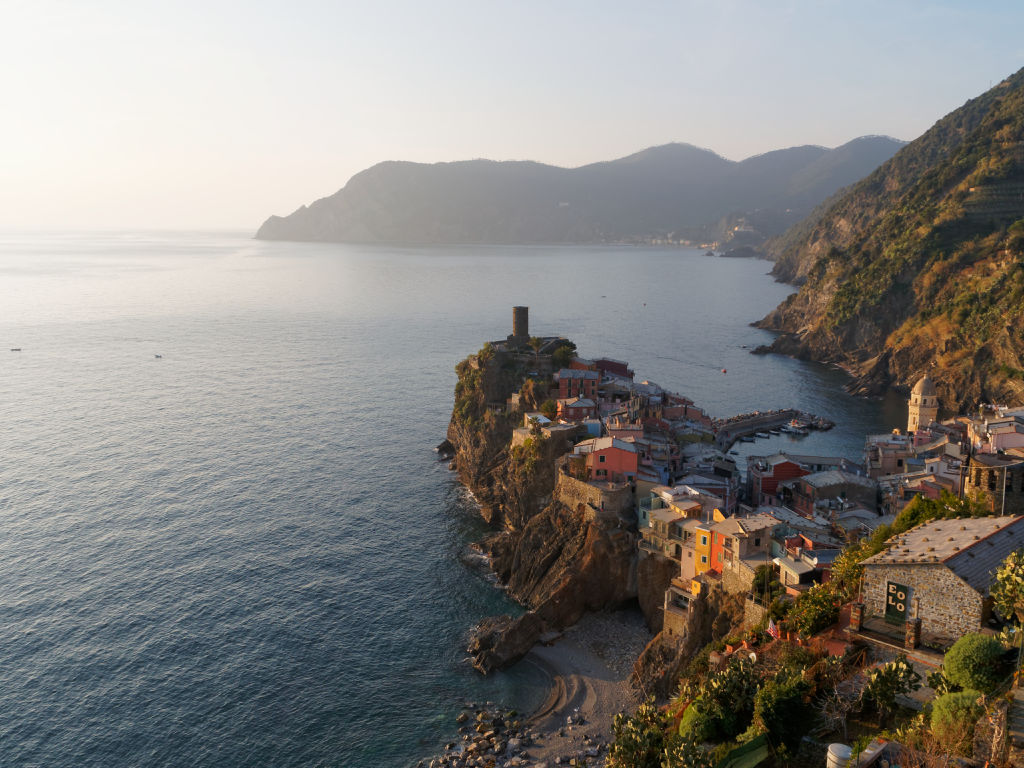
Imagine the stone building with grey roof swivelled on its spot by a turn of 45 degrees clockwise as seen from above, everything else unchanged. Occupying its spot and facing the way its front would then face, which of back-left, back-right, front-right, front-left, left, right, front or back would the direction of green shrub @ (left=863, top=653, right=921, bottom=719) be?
left

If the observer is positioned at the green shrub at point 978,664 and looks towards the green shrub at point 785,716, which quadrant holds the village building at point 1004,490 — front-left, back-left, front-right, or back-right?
back-right

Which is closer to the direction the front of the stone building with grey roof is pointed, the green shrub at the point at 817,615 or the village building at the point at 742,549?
the green shrub

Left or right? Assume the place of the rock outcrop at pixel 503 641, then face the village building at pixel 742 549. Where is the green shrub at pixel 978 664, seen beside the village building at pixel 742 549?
right

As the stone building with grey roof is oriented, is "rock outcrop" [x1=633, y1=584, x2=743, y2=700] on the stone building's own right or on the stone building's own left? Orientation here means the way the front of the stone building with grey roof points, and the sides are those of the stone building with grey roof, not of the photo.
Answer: on the stone building's own right

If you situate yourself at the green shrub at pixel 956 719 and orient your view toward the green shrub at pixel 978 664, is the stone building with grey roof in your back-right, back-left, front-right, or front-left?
front-left

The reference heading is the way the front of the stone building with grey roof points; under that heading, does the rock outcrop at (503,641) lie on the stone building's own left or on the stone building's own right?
on the stone building's own right

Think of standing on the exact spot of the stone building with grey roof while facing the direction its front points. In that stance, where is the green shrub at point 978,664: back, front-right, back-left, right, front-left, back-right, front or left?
front-left

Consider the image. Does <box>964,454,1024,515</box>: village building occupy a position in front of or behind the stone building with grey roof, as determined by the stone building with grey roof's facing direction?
behind

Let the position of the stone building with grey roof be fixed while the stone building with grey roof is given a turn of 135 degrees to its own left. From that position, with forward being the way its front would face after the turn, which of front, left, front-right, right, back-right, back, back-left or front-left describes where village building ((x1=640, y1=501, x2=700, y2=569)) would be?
back-left

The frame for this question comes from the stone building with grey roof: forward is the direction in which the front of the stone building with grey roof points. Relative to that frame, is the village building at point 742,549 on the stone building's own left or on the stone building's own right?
on the stone building's own right

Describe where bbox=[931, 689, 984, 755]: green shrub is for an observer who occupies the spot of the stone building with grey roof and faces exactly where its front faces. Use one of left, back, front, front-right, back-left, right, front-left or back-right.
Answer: front-left

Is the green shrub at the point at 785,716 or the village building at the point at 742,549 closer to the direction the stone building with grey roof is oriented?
the green shrub

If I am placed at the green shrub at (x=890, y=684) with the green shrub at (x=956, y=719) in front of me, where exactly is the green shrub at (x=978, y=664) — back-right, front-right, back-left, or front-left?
front-left

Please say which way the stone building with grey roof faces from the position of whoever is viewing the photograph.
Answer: facing the viewer and to the left of the viewer
